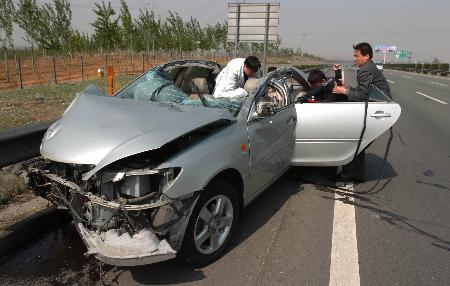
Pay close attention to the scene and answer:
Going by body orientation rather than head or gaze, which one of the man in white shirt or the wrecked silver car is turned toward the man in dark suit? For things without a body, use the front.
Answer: the man in white shirt

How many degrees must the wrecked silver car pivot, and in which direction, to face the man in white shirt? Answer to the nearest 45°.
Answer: approximately 135° to its right

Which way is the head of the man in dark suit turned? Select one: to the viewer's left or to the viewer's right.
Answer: to the viewer's left

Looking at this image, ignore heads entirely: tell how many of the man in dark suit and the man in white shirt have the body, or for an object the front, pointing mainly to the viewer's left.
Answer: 1

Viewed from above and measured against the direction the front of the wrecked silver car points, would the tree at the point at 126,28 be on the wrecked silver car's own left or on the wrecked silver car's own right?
on the wrecked silver car's own right

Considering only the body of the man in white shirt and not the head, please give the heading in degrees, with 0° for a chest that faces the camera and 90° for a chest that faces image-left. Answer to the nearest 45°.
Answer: approximately 270°

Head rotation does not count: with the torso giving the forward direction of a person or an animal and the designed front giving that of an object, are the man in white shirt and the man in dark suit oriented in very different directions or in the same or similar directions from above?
very different directions

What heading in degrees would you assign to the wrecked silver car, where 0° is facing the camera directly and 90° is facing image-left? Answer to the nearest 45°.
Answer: approximately 45°

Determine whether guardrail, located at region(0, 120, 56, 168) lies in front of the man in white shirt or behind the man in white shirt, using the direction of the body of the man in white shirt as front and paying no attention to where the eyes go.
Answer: behind

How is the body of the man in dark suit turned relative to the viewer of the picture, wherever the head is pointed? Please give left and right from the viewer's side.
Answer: facing to the left of the viewer

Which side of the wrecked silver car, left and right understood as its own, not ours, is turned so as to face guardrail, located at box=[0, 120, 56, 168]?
right
